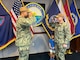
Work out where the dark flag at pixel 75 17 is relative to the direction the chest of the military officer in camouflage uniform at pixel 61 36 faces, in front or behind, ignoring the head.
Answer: behind

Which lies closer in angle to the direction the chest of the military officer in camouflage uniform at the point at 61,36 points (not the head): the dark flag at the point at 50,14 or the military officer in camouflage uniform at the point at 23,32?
the military officer in camouflage uniform

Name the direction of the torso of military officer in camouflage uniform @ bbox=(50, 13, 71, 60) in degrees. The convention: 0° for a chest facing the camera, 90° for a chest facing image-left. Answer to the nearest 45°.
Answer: approximately 45°

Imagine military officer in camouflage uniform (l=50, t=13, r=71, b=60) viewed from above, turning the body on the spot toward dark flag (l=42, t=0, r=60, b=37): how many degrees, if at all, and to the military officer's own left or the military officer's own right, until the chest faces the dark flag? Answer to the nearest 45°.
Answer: approximately 135° to the military officer's own right

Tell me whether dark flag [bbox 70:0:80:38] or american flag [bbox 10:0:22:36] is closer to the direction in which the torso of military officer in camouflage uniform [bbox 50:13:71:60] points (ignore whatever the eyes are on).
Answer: the american flag

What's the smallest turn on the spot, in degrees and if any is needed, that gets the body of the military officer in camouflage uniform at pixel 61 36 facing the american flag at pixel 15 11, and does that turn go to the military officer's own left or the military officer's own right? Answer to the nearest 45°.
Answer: approximately 45° to the military officer's own right

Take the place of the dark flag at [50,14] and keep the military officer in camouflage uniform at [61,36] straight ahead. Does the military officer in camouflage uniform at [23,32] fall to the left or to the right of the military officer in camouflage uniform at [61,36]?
right

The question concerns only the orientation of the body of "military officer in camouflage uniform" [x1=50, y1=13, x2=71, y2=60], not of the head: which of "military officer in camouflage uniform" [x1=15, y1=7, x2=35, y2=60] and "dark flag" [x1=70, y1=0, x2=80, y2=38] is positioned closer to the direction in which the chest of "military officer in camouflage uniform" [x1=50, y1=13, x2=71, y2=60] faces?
the military officer in camouflage uniform

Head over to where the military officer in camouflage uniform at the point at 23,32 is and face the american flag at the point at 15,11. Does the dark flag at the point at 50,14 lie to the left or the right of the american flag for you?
right

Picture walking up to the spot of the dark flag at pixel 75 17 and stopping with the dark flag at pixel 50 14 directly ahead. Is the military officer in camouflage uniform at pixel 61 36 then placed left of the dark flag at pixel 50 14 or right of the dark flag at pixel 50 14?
left

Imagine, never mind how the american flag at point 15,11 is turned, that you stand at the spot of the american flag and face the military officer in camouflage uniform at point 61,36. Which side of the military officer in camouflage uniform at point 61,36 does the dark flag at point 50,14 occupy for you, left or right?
left
